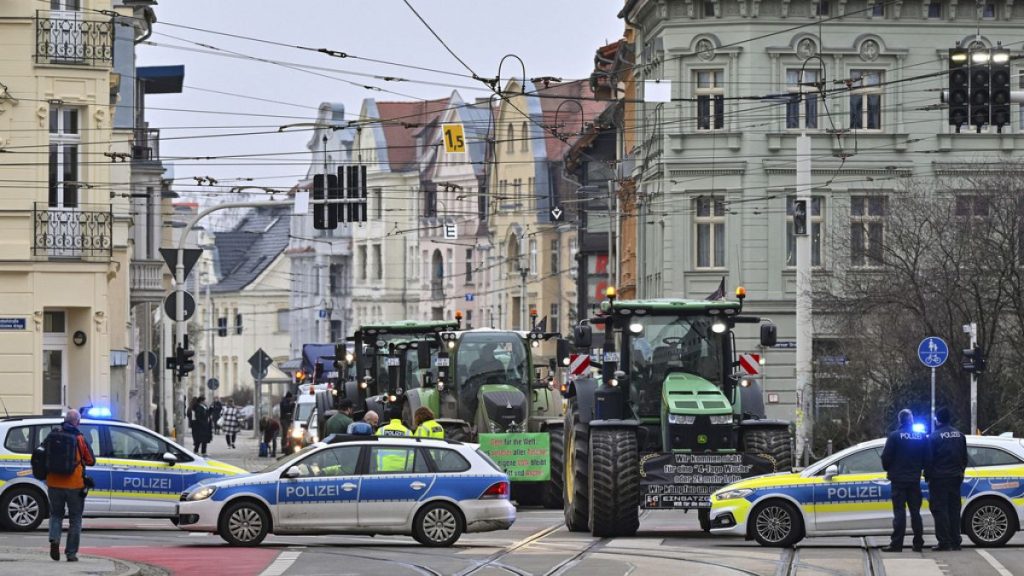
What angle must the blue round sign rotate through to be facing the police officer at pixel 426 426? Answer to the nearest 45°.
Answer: approximately 45° to its right

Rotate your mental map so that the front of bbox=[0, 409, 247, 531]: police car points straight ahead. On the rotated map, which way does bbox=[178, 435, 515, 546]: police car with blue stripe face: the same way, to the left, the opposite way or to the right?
the opposite way

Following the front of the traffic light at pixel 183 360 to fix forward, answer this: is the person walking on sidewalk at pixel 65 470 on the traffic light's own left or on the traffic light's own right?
on the traffic light's own right

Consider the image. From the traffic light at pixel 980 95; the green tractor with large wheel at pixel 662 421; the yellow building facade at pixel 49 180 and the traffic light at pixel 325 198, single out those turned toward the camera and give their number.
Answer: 3

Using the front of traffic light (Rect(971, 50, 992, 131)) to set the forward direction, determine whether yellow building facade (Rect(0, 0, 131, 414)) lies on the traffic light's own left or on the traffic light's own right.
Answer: on the traffic light's own right

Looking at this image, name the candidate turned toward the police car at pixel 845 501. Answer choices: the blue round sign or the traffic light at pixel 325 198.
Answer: the blue round sign

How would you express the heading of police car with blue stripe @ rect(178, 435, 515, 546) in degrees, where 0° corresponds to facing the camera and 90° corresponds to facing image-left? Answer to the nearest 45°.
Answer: approximately 90°

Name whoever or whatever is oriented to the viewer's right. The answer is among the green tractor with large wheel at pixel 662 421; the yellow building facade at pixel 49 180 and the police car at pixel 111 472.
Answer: the police car

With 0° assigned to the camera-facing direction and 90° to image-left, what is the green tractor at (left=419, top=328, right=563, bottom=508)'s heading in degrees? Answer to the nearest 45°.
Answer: approximately 0°

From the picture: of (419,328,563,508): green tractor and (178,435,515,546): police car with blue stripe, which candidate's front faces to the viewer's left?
the police car with blue stripe
